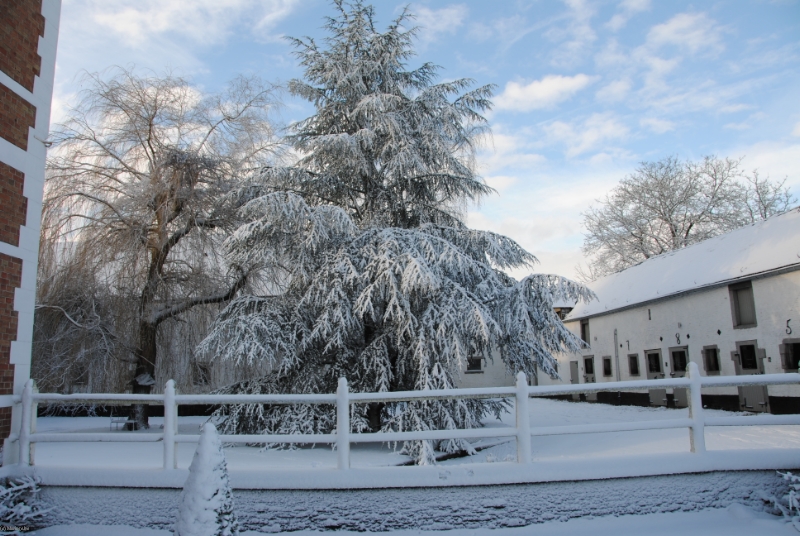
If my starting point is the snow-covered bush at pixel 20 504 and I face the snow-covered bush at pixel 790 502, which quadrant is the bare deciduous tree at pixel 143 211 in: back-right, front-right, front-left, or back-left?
back-left

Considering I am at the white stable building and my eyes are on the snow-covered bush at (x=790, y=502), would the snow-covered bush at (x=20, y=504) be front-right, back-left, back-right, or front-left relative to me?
front-right

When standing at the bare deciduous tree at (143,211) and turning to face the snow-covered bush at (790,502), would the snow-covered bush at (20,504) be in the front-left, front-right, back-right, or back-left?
front-right

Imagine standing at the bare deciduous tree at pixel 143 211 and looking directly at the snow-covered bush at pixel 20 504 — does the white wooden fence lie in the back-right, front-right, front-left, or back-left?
front-left

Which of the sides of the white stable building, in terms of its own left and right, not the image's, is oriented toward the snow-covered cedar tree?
front

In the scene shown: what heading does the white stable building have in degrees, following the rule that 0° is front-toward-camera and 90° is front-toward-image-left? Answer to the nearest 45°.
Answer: approximately 45°

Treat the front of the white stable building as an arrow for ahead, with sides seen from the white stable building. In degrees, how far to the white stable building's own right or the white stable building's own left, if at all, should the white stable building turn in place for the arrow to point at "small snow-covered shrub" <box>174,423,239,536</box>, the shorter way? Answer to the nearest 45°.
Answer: approximately 45° to the white stable building's own left

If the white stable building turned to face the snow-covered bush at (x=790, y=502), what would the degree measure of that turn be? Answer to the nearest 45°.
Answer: approximately 45° to its left

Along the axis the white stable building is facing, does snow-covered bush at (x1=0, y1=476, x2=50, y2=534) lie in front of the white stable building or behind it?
in front

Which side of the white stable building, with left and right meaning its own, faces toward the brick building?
front
